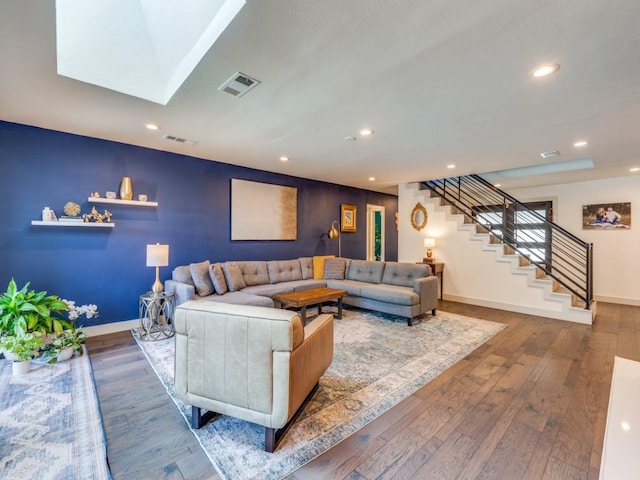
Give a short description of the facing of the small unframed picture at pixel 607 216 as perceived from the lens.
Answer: facing the viewer

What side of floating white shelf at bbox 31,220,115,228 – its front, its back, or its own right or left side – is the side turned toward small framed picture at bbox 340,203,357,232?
left

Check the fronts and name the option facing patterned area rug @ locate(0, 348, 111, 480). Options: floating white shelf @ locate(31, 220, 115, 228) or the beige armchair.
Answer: the floating white shelf

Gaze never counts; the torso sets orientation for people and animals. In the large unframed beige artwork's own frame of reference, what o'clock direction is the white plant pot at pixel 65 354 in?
The white plant pot is roughly at 3 o'clock from the large unframed beige artwork.

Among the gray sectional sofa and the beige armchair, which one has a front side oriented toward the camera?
the gray sectional sofa

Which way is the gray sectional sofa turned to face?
toward the camera

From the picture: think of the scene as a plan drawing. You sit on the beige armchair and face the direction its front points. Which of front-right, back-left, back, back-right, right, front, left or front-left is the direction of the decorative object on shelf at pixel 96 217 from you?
left

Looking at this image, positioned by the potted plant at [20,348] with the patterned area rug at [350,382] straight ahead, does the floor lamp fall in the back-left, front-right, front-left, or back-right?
front-left

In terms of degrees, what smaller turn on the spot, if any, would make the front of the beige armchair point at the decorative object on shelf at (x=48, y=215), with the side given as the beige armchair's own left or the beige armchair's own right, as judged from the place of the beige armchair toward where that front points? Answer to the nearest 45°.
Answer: approximately 90° to the beige armchair's own left

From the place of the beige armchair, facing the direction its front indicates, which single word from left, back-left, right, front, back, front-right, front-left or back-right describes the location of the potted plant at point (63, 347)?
left

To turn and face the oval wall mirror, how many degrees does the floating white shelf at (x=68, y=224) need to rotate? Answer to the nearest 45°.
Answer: approximately 90° to its left

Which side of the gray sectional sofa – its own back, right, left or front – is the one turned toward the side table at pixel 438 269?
left

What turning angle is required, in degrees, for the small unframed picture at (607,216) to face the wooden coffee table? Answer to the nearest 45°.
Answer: approximately 45° to its right

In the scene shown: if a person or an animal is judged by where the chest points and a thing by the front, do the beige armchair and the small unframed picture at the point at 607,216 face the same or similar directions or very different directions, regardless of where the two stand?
very different directions
